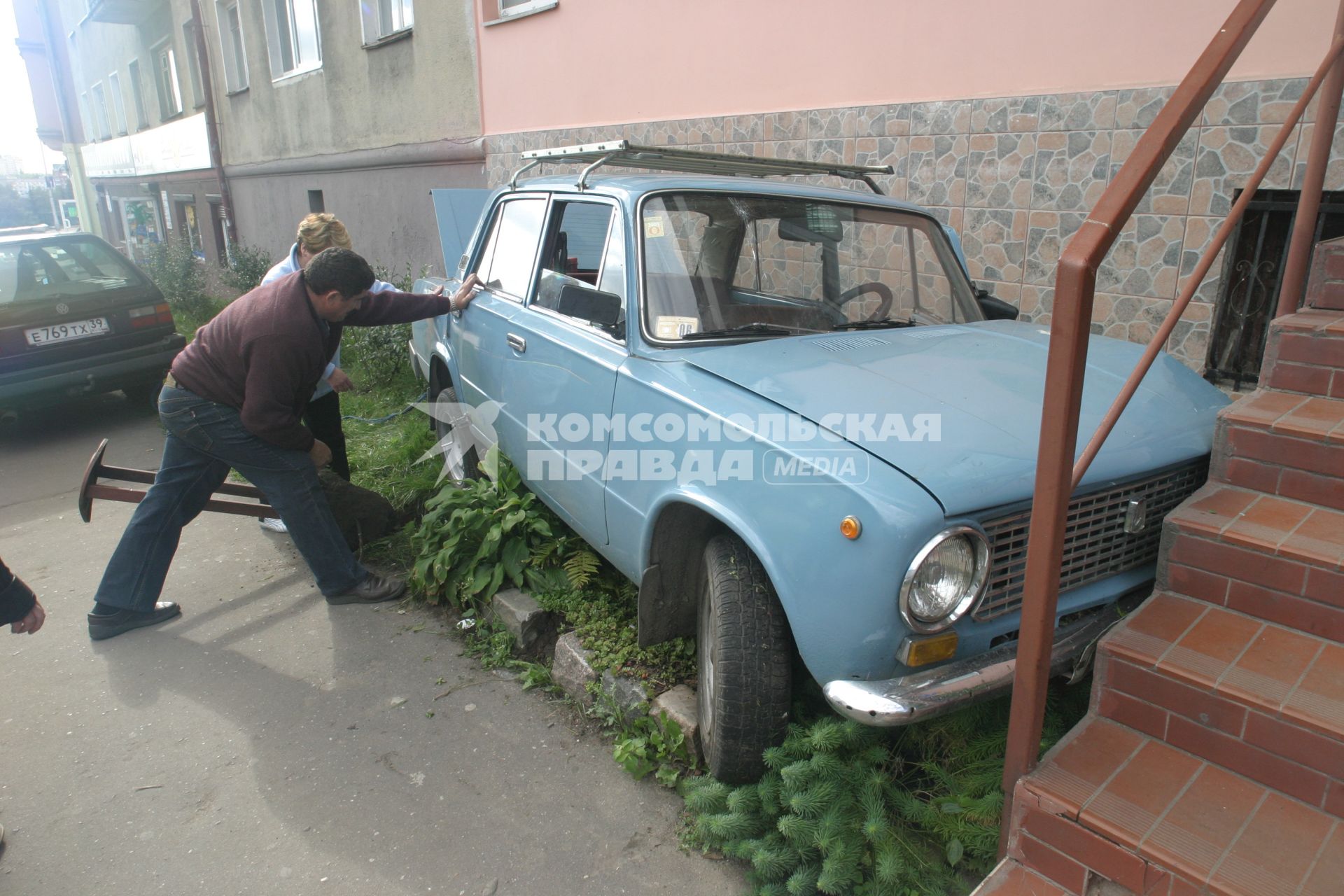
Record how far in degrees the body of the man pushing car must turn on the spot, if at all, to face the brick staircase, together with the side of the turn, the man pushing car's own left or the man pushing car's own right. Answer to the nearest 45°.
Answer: approximately 45° to the man pushing car's own right

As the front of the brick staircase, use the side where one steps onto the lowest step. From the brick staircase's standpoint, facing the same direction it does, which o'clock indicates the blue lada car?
The blue lada car is roughly at 2 o'clock from the brick staircase.

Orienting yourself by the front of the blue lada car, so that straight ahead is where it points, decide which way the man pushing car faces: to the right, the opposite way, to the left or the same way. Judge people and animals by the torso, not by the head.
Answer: to the left

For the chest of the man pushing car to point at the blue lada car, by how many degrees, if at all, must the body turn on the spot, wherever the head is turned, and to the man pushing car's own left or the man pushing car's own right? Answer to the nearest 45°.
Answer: approximately 45° to the man pushing car's own right

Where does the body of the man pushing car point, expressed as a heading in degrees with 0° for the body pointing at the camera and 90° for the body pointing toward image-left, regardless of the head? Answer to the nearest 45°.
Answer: approximately 270°

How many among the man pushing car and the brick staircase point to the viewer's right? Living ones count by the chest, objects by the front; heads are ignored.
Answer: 1

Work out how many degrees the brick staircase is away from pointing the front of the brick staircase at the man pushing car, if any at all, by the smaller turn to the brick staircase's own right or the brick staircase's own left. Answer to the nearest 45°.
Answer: approximately 45° to the brick staircase's own right

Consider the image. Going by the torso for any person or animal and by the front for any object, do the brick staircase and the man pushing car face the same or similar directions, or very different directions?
very different directions

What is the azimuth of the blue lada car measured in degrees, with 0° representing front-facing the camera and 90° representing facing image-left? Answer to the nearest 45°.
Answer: approximately 315°

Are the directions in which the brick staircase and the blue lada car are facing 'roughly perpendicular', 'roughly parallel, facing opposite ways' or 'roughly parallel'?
roughly perpendicular

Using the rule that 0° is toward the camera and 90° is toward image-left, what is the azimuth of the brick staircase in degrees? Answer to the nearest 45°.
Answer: approximately 45°

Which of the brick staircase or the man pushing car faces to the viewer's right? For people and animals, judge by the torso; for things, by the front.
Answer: the man pushing car

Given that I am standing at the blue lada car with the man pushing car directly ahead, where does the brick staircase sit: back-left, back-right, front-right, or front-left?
back-left
